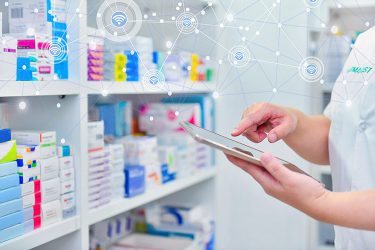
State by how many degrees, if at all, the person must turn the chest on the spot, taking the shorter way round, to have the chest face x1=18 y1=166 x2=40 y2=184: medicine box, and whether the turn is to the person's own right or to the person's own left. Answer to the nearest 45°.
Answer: approximately 45° to the person's own right

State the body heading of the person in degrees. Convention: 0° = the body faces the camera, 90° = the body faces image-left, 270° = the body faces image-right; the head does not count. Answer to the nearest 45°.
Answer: approximately 45°

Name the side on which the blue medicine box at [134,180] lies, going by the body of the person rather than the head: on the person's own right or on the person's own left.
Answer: on the person's own right

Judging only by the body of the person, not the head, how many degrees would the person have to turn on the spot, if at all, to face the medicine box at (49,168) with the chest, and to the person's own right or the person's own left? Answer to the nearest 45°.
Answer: approximately 45° to the person's own right

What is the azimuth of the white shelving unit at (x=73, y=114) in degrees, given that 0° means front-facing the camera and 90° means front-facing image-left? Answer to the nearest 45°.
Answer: approximately 315°

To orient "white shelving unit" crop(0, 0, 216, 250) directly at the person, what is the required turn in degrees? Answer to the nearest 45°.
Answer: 0° — it already faces them

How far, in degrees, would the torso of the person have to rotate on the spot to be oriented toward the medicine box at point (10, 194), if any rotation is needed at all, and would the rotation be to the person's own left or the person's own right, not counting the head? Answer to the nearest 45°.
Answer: approximately 45° to the person's own right
